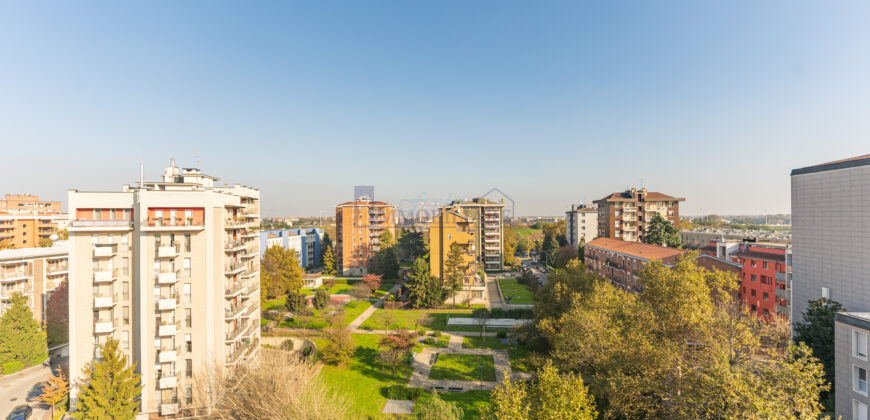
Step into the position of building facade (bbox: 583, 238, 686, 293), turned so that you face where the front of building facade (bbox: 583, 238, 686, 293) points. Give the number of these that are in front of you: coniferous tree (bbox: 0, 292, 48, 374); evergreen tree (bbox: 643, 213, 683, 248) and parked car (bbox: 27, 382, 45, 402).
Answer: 2

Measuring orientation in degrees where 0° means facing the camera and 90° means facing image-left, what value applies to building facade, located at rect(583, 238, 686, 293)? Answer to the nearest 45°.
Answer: approximately 45°

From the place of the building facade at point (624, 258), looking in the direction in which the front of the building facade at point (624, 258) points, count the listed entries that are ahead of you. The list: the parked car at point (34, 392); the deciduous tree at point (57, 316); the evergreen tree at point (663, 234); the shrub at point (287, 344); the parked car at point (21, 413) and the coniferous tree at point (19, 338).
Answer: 5

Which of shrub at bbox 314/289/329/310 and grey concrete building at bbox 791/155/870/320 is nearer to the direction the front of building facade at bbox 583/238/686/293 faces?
the shrub

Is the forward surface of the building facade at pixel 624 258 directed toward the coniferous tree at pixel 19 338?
yes

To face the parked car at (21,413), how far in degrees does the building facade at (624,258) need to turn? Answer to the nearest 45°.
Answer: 0° — it already faces it

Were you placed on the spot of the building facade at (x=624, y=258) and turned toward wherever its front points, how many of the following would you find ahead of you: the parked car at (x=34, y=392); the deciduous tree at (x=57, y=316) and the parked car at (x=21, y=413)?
3

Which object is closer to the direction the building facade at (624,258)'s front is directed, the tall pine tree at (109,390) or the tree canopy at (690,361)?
the tall pine tree
